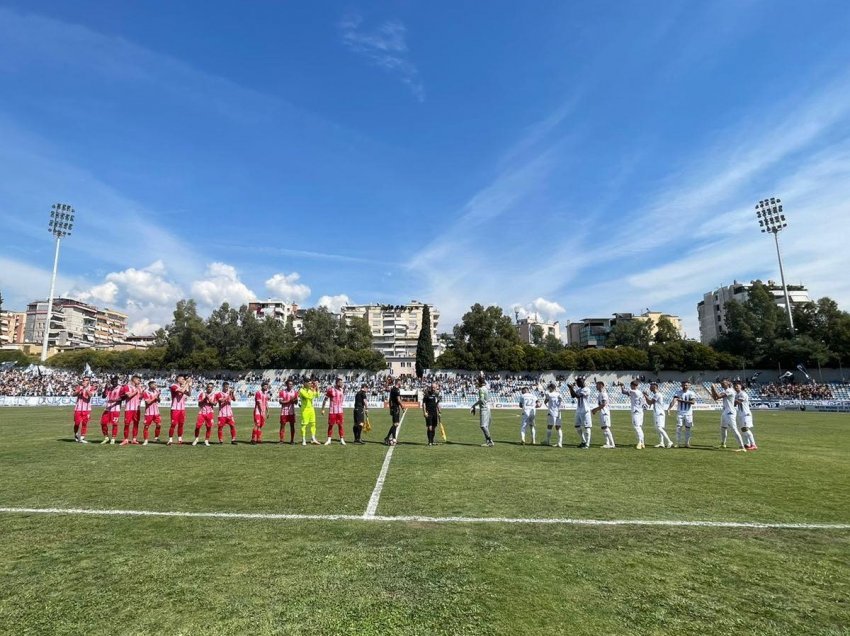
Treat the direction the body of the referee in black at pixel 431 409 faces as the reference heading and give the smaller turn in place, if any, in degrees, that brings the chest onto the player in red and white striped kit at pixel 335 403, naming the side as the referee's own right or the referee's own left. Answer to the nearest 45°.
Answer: approximately 90° to the referee's own right

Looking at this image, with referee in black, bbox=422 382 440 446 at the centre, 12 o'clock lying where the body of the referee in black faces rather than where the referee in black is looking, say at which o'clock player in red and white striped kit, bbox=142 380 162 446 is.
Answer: The player in red and white striped kit is roughly at 3 o'clock from the referee in black.
